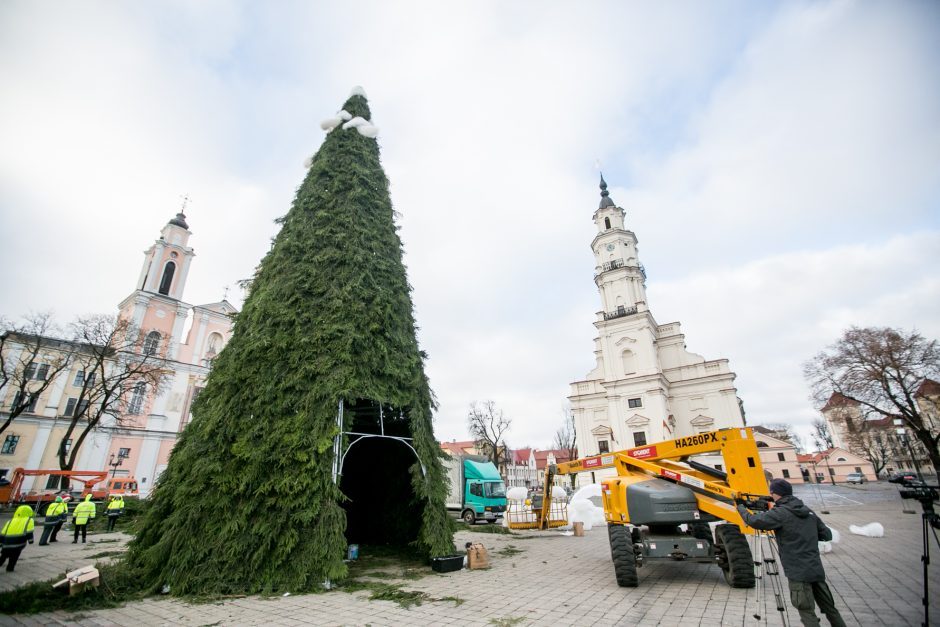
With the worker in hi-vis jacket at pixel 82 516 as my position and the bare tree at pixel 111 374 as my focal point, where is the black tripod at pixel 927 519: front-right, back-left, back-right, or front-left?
back-right

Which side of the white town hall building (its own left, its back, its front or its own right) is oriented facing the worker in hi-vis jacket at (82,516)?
front

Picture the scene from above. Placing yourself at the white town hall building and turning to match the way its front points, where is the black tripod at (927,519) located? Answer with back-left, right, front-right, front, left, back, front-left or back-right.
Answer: front-left

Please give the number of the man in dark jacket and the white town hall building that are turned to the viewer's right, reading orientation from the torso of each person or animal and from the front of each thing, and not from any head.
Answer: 0

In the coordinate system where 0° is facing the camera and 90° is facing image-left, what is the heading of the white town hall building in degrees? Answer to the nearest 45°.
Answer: approximately 45°

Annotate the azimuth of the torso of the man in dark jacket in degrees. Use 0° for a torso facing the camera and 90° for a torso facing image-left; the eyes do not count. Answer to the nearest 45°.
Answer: approximately 135°

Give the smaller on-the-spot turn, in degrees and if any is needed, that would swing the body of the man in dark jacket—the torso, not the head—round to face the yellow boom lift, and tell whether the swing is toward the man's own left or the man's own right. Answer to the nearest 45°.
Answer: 0° — they already face it

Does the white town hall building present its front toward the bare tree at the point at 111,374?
yes

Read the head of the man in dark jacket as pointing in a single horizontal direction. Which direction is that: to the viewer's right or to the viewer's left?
to the viewer's left
